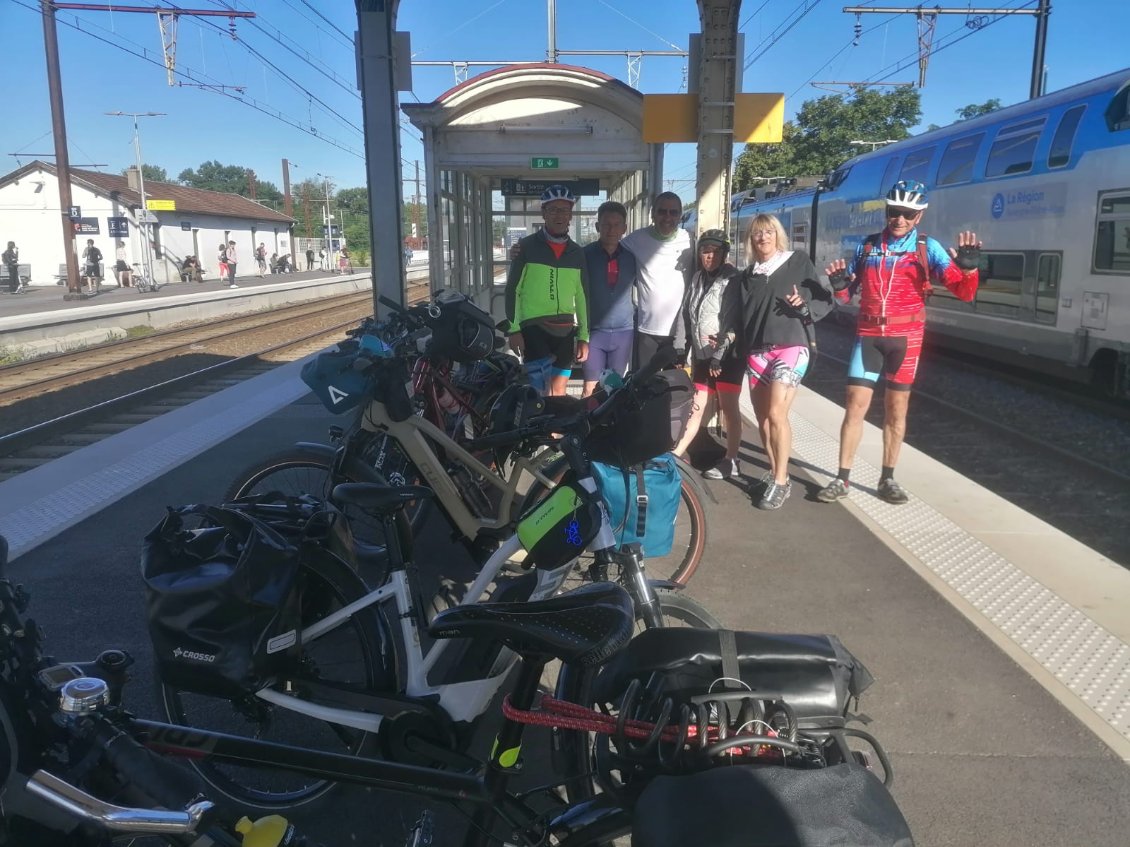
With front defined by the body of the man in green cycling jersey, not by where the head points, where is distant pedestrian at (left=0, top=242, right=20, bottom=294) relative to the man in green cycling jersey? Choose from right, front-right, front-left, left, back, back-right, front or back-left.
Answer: back-right

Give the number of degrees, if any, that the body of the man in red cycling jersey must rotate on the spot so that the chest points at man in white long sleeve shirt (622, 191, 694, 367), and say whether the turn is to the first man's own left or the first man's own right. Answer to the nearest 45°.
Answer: approximately 90° to the first man's own right

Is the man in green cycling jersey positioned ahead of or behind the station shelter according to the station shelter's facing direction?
ahead

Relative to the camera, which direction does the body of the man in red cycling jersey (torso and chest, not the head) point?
toward the camera

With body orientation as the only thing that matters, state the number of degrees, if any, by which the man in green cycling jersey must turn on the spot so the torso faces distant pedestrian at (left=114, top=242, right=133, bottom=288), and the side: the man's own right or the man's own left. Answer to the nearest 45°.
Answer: approximately 135° to the man's own right

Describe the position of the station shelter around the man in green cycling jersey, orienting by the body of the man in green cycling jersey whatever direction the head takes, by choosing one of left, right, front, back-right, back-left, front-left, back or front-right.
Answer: back

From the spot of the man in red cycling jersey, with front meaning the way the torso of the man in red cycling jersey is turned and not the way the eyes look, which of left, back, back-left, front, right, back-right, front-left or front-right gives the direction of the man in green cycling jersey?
right

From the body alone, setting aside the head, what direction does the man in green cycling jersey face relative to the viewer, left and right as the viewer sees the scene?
facing the viewer

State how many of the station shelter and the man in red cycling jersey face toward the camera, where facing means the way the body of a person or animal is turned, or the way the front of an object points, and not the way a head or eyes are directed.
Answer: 2

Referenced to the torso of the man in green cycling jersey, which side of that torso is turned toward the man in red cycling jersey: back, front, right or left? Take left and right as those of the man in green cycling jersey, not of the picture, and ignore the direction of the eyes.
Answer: left

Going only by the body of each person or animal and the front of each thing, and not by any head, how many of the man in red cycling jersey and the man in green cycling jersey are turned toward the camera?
2

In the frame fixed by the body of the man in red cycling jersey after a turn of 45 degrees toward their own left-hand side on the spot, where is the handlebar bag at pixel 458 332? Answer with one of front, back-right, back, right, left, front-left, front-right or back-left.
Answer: right

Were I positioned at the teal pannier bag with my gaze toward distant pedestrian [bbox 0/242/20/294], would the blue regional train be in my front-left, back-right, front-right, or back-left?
front-right

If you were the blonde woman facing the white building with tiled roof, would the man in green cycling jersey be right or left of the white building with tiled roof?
left
